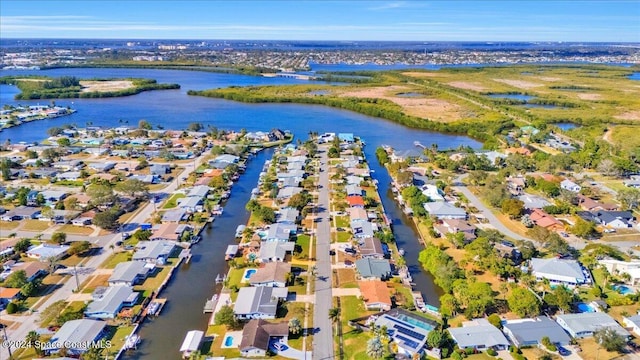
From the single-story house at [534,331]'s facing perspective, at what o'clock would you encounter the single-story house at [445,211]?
the single-story house at [445,211] is roughly at 5 o'clock from the single-story house at [534,331].

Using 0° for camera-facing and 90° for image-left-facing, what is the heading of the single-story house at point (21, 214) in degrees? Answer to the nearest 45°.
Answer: approximately 0°

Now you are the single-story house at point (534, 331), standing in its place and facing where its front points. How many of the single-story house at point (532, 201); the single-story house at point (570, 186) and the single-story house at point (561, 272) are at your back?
3

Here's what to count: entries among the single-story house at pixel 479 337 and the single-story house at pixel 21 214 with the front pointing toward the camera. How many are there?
2

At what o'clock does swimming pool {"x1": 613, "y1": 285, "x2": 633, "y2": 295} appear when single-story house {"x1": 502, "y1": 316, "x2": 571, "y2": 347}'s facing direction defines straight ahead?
The swimming pool is roughly at 7 o'clock from the single-story house.

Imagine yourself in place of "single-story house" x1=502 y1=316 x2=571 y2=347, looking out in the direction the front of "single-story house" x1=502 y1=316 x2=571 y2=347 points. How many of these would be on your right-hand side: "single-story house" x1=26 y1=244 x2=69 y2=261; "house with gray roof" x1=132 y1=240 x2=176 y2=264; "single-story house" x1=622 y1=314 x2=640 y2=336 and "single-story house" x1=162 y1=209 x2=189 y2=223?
3

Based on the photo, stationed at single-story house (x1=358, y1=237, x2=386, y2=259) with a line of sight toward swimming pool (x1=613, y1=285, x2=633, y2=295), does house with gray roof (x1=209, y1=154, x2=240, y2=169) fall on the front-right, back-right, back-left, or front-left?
back-left

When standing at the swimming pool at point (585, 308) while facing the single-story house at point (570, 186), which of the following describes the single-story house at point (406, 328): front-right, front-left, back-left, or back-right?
back-left

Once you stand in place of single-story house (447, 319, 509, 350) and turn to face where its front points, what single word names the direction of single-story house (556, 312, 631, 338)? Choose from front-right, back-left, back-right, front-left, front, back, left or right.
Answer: back-left

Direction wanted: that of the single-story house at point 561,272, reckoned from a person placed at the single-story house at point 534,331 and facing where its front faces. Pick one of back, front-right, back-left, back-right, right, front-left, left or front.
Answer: back

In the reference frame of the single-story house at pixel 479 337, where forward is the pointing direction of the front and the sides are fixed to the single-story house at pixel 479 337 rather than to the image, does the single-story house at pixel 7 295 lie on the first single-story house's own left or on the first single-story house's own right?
on the first single-story house's own right
